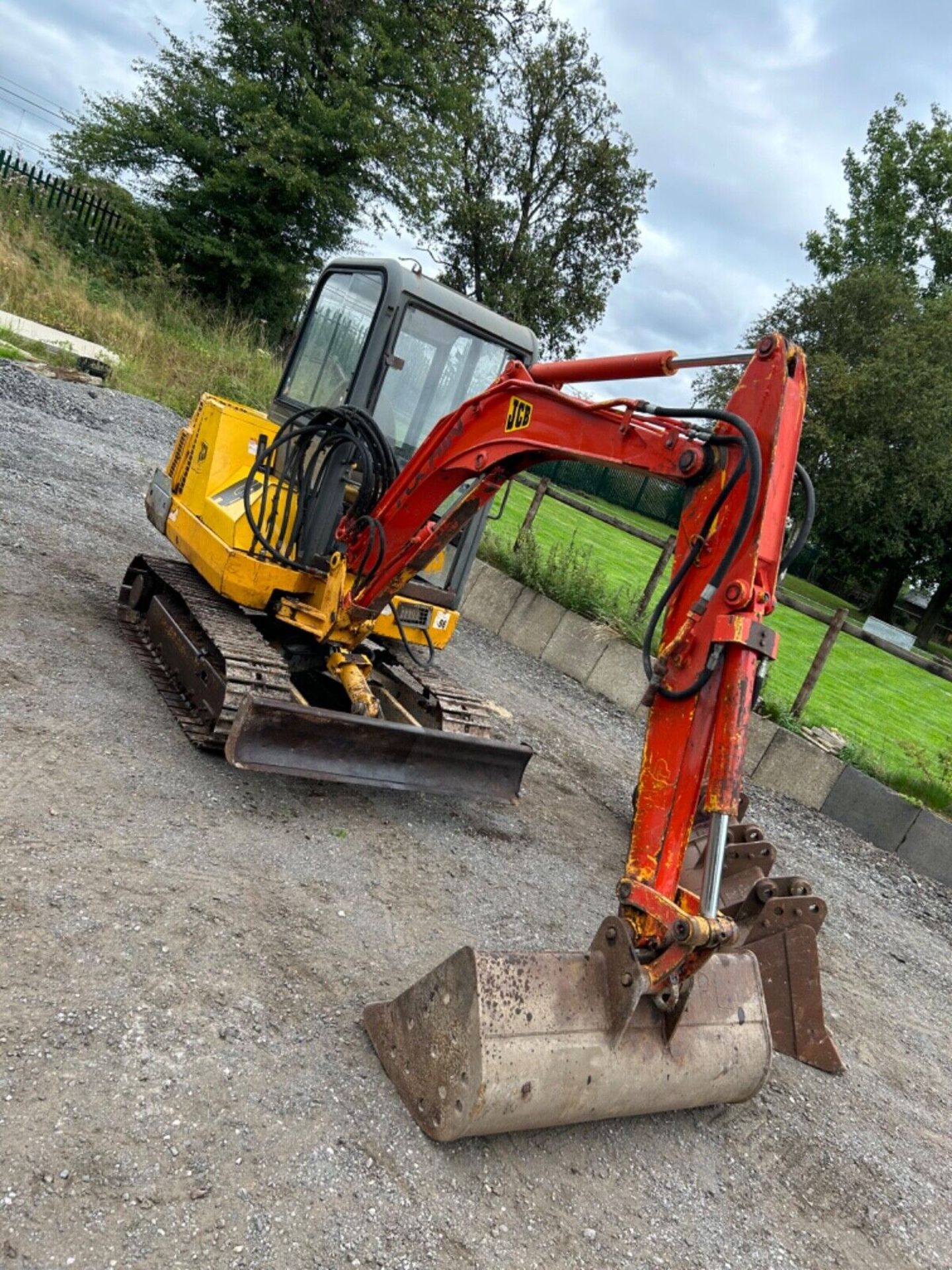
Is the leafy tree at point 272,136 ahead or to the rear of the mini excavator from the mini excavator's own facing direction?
to the rear

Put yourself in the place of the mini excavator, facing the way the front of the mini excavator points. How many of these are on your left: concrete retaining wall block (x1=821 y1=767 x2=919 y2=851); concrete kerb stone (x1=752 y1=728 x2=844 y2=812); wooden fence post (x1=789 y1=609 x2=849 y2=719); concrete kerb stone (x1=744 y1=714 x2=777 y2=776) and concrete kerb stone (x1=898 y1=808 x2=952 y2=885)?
5

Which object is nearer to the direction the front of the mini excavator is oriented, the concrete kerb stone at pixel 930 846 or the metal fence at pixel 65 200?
the concrete kerb stone

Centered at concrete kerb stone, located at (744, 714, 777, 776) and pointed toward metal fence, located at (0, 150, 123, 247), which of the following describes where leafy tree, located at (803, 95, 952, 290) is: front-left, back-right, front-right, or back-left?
front-right

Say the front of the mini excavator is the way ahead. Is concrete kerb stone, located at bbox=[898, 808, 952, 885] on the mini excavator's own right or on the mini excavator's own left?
on the mini excavator's own left

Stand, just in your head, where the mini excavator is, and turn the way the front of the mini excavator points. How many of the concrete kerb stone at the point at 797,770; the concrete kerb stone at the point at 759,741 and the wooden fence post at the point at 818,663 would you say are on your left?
3

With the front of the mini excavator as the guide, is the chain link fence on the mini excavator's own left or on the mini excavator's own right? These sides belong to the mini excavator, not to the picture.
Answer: on the mini excavator's own left

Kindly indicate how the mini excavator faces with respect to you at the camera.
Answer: facing the viewer and to the right of the viewer

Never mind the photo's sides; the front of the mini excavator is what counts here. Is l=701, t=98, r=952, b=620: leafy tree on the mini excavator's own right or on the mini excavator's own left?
on the mini excavator's own left

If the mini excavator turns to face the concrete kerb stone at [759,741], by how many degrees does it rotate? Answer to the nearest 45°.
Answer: approximately 90° to its left

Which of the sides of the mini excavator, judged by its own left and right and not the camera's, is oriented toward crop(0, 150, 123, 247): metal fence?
back

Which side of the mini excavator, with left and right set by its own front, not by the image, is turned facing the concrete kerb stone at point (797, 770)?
left

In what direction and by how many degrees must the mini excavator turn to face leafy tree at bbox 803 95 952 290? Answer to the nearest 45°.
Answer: approximately 135° to its left

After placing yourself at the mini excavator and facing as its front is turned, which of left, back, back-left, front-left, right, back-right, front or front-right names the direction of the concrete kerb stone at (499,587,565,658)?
back-left
